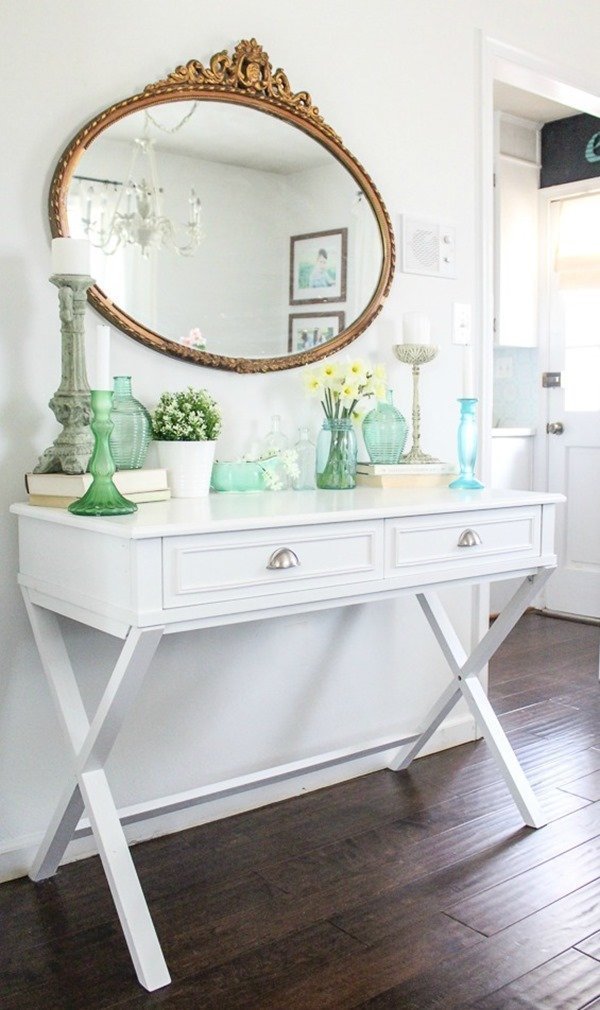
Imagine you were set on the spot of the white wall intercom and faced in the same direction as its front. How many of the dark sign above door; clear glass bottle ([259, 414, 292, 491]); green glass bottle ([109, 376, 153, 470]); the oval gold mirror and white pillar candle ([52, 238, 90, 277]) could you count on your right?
4

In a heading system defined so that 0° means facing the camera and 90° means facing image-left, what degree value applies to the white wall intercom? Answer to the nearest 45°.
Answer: approximately 315°

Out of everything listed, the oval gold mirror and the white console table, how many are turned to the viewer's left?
0

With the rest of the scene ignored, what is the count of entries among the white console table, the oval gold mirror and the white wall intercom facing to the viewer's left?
0

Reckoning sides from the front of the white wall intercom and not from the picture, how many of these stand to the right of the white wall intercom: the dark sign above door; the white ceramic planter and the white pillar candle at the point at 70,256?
2

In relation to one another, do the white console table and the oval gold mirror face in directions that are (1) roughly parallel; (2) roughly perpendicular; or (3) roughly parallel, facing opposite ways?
roughly parallel

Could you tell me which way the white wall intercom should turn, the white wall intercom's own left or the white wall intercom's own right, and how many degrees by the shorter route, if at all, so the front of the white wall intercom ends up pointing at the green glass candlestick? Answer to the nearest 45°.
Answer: approximately 90° to the white wall intercom's own right

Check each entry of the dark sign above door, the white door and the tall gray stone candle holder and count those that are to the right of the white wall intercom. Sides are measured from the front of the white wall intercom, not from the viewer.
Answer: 1

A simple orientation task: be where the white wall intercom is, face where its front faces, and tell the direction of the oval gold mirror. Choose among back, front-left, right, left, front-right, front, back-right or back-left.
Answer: right

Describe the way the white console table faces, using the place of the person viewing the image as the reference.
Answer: facing the viewer and to the right of the viewer

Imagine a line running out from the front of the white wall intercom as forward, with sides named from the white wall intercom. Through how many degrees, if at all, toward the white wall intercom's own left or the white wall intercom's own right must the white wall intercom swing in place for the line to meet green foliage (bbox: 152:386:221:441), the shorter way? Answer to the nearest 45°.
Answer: approximately 90° to the white wall intercom's own right
